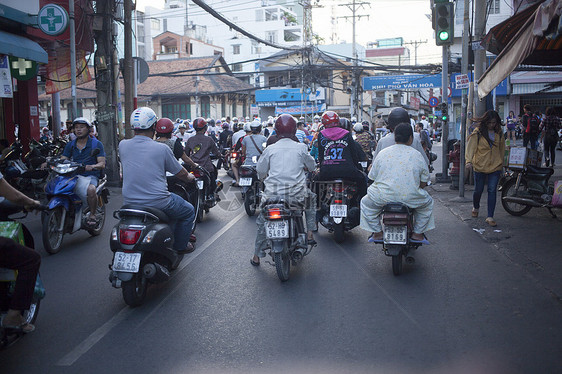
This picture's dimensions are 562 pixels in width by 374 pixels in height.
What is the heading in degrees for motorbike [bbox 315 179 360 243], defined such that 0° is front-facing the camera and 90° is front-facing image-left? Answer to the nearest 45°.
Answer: approximately 180°

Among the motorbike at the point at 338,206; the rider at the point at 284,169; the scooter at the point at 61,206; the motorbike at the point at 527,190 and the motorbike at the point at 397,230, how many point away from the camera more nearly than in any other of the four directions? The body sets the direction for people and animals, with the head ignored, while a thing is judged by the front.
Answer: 3

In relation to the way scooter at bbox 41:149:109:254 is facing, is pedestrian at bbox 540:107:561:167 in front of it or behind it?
behind

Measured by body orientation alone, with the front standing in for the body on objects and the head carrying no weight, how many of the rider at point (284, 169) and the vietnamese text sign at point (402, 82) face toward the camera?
1

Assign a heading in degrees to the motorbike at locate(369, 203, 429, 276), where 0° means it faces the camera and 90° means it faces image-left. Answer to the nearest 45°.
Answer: approximately 180°

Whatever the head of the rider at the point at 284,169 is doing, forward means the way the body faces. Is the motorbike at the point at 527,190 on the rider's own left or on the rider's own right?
on the rider's own right

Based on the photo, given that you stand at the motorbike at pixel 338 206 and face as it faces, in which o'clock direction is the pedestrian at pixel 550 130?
The pedestrian is roughly at 1 o'clock from the motorbike.

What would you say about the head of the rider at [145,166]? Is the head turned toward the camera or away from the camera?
away from the camera
